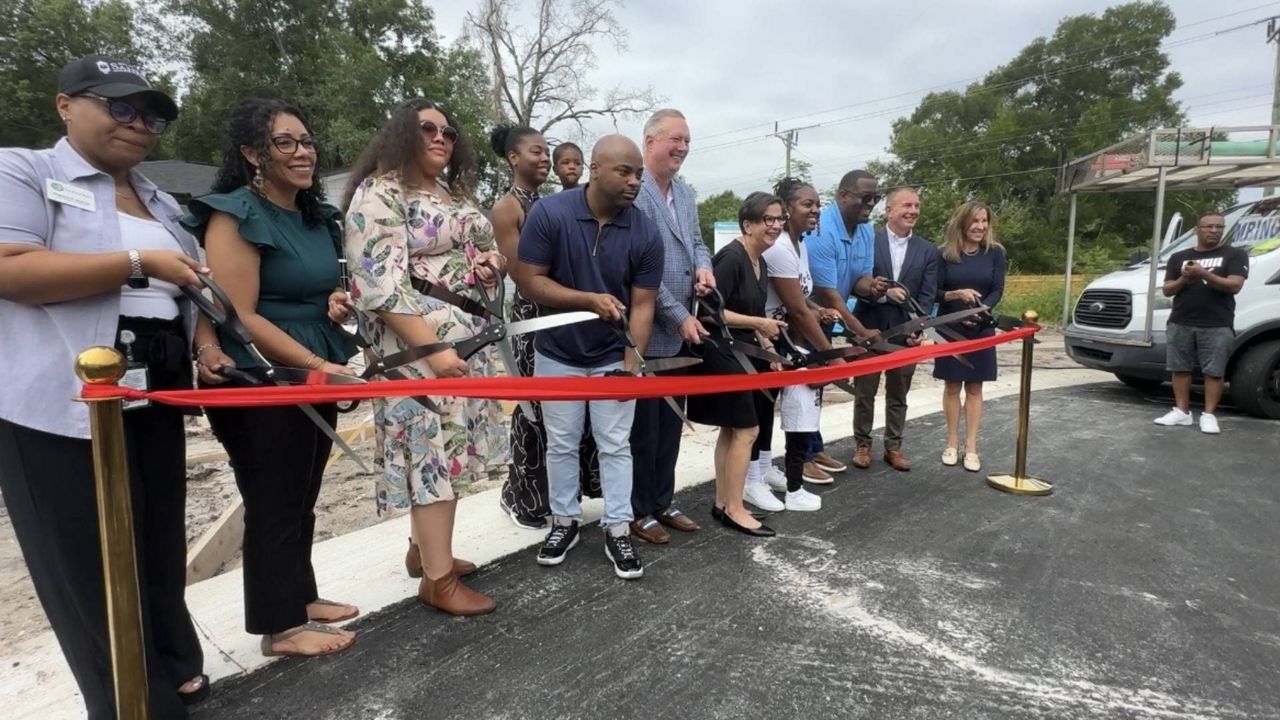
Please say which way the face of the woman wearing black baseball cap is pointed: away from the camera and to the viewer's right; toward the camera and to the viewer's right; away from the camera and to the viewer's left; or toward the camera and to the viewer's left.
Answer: toward the camera and to the viewer's right

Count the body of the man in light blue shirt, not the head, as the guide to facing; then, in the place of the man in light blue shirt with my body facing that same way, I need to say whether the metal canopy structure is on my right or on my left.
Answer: on my left

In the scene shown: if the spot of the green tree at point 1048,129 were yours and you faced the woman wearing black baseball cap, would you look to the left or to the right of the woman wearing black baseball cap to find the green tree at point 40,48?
right

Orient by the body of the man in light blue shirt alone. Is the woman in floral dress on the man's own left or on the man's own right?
on the man's own right

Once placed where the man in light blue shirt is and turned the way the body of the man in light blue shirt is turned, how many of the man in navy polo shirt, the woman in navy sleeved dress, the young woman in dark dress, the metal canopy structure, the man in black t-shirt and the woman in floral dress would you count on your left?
3
